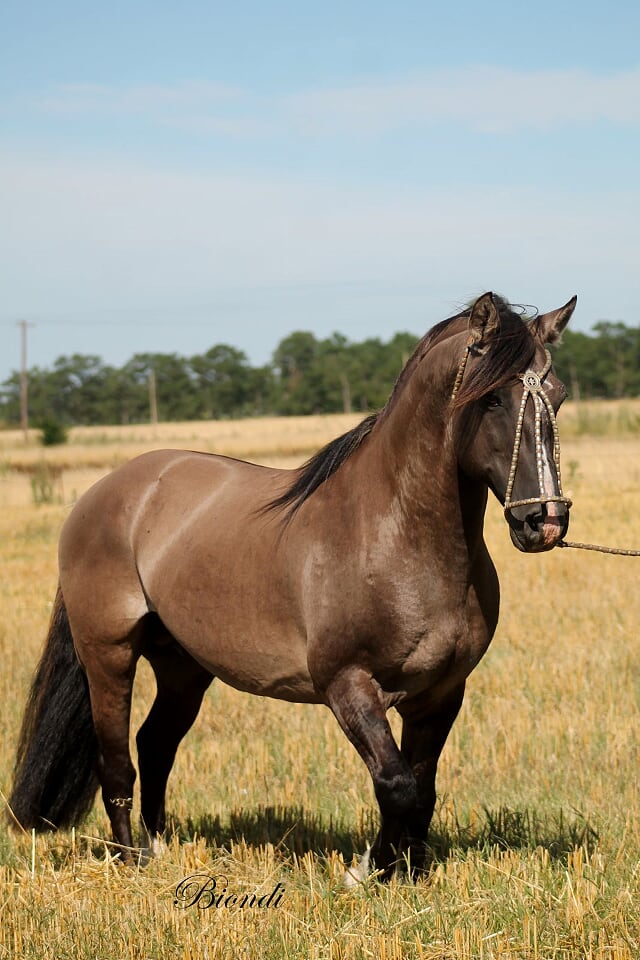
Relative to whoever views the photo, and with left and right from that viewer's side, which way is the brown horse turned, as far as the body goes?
facing the viewer and to the right of the viewer
